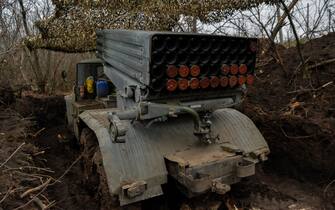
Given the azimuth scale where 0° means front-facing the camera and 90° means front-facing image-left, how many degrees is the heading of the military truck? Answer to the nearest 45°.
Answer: approximately 135°
